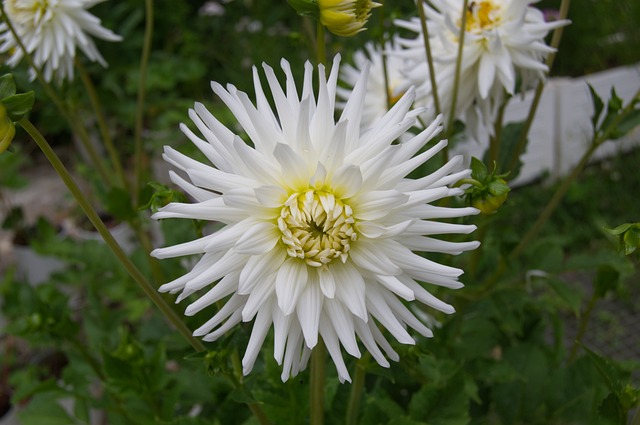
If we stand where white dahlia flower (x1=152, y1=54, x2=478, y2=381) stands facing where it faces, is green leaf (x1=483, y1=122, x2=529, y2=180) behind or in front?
behind

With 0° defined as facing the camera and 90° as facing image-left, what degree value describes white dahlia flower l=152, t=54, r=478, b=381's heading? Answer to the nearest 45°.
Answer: approximately 0°

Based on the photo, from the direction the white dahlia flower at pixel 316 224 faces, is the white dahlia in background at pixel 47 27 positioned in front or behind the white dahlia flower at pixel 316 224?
behind

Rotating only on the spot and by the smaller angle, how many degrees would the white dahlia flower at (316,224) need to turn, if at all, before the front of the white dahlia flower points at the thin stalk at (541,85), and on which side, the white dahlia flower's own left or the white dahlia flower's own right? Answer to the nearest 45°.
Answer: approximately 135° to the white dahlia flower's own left

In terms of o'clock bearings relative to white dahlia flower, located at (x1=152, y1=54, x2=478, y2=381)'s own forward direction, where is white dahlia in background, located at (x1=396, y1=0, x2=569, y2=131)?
The white dahlia in background is roughly at 7 o'clock from the white dahlia flower.
